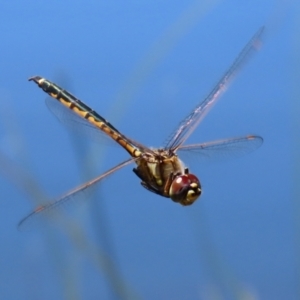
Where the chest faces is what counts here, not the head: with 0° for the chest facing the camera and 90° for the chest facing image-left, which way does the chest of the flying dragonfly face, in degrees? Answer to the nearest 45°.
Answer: approximately 315°
